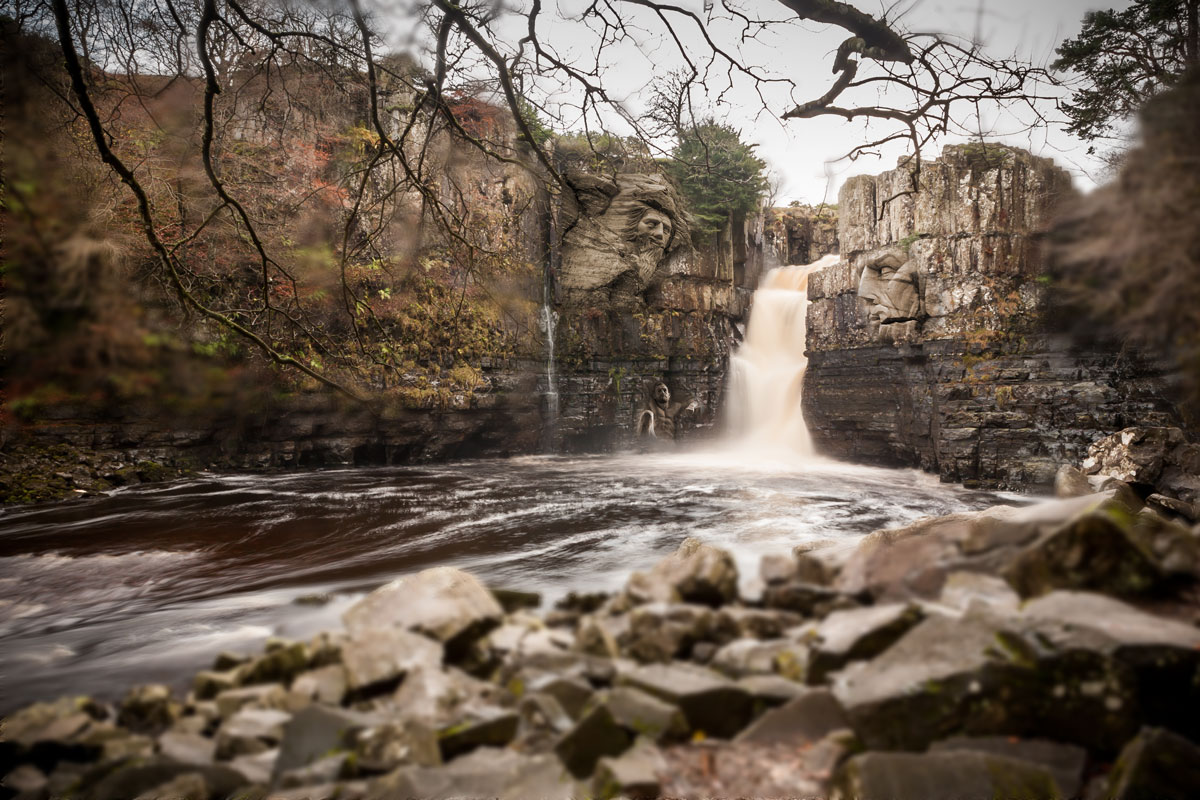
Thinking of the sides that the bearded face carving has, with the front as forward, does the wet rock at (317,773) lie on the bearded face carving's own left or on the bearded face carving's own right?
on the bearded face carving's own right

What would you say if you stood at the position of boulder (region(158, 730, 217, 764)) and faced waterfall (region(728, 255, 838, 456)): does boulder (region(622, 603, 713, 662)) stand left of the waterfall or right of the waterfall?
right

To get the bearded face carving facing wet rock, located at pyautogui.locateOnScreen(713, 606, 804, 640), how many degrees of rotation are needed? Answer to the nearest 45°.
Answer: approximately 45° to its right

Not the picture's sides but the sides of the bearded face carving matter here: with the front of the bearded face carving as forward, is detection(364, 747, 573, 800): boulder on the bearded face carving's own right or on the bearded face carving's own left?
on the bearded face carving's own right

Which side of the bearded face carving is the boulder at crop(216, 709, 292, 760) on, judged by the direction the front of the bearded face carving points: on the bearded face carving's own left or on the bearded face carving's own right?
on the bearded face carving's own right

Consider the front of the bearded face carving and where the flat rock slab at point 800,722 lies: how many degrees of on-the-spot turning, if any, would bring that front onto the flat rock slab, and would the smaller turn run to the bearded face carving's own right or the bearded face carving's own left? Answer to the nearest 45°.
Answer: approximately 45° to the bearded face carving's own right

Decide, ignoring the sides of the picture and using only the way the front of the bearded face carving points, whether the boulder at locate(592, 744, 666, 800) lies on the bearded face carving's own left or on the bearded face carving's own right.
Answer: on the bearded face carving's own right

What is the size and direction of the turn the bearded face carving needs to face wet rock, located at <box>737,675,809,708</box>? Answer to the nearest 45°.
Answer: approximately 45° to its right

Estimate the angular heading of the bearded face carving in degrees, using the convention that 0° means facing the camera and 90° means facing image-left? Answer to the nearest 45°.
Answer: approximately 315°

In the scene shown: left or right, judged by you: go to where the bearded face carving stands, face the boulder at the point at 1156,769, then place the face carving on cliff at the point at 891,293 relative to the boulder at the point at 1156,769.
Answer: left

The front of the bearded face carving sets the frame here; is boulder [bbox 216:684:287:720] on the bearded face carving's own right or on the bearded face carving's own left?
on the bearded face carving's own right

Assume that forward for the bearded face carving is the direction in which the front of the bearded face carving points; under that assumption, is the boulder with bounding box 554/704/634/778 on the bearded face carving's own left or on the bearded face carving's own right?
on the bearded face carving's own right
